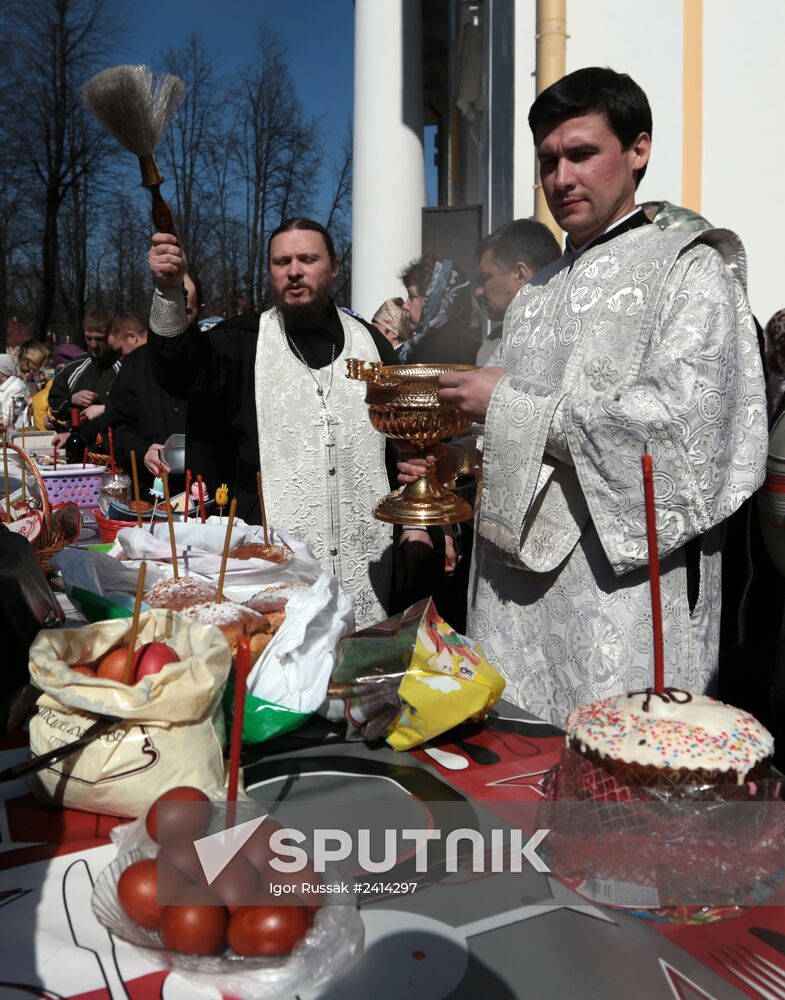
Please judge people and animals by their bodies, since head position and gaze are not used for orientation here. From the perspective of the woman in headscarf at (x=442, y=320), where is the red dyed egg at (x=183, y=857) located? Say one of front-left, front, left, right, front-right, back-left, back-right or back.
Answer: left

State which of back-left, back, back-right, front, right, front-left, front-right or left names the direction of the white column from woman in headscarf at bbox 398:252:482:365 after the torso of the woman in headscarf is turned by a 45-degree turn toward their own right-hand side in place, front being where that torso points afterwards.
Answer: front-right

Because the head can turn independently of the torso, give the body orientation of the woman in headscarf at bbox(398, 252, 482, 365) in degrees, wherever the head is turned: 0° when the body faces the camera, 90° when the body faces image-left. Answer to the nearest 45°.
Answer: approximately 90°

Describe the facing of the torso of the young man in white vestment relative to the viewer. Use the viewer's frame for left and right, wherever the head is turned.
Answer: facing the viewer and to the left of the viewer

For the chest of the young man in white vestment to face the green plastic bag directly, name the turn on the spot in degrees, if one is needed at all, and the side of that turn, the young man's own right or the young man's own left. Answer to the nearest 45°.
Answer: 0° — they already face it

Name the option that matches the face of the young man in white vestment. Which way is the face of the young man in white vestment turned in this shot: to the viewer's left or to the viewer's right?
to the viewer's left

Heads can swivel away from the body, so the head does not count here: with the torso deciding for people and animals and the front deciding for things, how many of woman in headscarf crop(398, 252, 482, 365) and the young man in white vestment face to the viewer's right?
0

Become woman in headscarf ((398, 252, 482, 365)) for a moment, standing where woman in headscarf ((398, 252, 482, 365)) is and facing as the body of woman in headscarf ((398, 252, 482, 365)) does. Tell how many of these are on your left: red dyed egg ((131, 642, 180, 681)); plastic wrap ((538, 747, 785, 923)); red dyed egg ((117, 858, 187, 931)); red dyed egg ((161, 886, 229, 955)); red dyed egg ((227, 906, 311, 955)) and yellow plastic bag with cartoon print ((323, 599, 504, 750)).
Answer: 6
